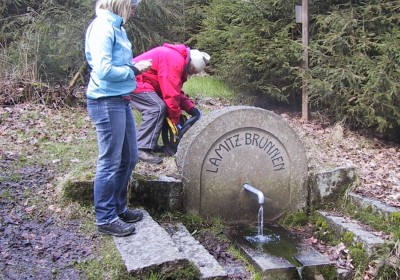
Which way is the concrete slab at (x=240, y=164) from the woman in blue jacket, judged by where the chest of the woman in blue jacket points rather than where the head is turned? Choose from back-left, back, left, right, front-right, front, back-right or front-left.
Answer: front-left

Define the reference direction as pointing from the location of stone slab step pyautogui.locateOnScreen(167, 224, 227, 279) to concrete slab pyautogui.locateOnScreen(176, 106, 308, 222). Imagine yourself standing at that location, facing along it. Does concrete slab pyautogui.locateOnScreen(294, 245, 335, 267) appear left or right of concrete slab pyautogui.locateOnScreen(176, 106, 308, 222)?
right

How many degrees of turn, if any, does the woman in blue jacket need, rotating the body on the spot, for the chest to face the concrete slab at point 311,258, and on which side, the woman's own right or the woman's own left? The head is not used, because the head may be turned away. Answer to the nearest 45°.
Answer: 0° — they already face it

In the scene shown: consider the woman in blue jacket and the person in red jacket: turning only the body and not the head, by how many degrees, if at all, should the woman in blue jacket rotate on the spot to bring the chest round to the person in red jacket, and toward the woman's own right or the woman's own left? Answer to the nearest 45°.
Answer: approximately 90° to the woman's own left

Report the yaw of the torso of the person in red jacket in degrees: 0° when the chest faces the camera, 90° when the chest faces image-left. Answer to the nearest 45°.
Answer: approximately 270°

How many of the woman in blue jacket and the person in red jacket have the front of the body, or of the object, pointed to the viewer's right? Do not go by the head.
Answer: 2

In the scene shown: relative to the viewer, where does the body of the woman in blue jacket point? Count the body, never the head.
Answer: to the viewer's right

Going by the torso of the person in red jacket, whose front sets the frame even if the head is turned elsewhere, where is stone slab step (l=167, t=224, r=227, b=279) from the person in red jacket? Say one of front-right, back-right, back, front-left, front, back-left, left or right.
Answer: right

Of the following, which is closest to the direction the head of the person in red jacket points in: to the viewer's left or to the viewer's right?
to the viewer's right
